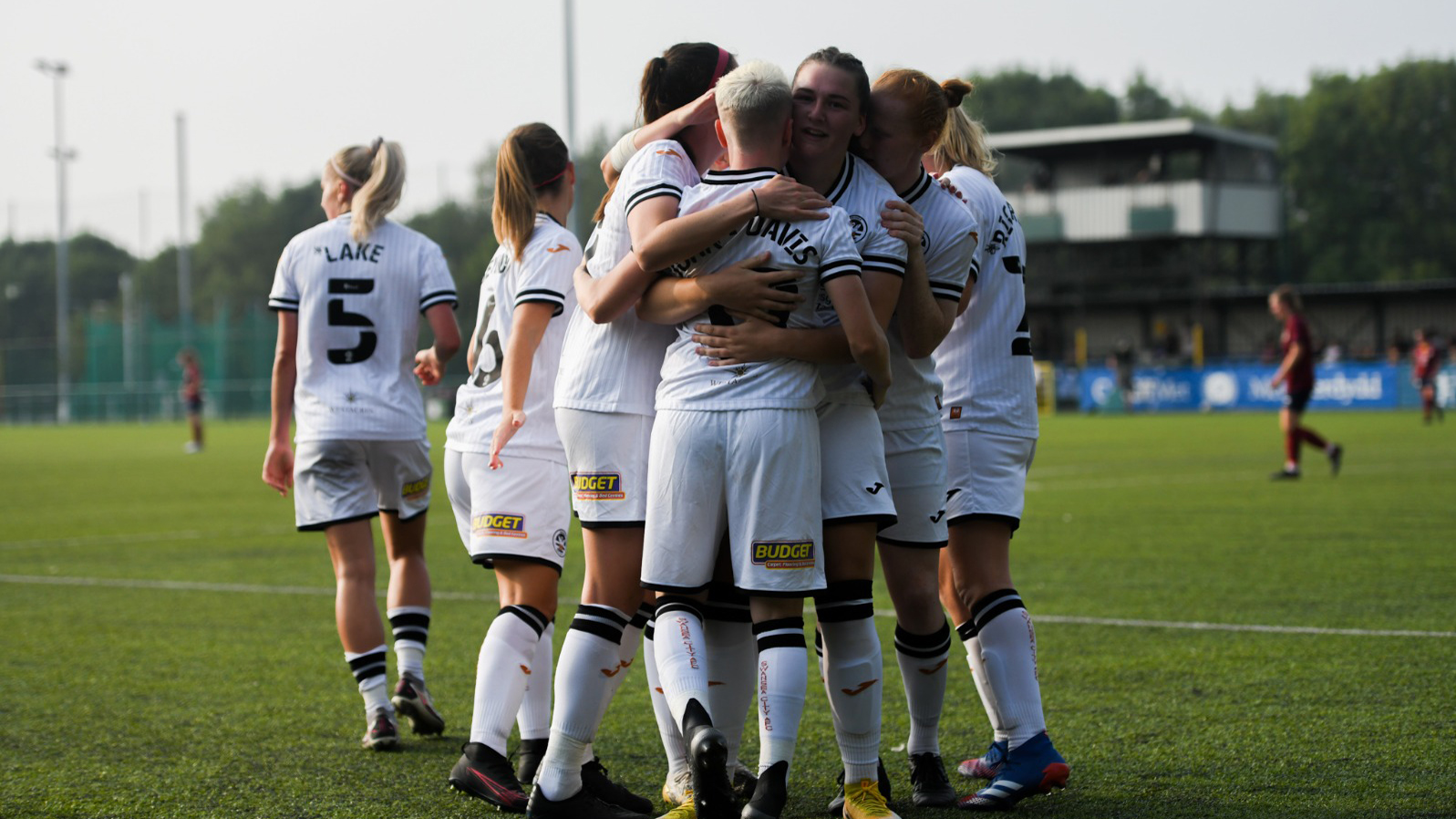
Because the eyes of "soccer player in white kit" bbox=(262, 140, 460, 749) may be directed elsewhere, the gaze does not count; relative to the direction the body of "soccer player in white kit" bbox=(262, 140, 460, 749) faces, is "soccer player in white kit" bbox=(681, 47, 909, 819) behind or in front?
behind

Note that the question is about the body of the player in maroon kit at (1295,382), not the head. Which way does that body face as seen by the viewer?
to the viewer's left

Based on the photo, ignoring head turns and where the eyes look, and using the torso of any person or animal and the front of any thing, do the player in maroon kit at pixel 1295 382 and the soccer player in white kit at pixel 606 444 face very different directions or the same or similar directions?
very different directions

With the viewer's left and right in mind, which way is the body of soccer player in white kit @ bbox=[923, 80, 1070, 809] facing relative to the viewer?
facing to the left of the viewer

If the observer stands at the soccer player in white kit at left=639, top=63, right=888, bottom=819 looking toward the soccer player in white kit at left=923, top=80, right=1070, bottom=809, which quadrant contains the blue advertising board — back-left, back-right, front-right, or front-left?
front-left

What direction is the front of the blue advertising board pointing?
toward the camera

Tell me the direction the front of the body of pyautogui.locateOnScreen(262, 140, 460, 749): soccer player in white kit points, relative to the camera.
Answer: away from the camera

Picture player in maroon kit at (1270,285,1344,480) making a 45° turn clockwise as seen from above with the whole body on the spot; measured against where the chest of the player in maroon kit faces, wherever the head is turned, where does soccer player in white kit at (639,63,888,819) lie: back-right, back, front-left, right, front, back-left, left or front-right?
back-left

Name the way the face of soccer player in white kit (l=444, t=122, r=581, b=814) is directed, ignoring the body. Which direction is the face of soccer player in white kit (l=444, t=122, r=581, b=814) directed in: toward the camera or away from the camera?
away from the camera

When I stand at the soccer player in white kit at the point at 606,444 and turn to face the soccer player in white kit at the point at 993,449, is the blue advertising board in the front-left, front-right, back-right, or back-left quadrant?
front-left
